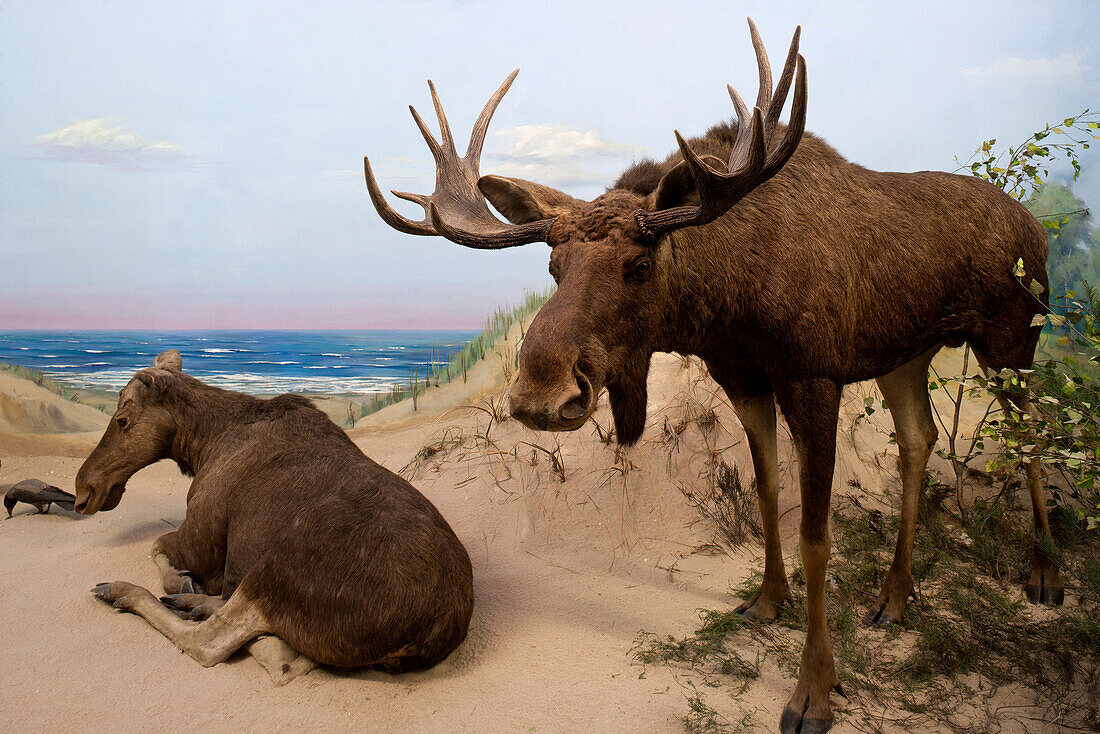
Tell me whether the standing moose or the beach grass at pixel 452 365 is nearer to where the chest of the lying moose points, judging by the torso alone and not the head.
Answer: the beach grass

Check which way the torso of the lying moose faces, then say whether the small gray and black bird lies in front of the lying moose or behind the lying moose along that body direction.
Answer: in front

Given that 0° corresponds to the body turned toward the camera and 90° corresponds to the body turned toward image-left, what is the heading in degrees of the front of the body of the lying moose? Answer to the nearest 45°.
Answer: approximately 135°

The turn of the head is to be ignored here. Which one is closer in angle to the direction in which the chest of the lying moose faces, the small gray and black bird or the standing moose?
the small gray and black bird

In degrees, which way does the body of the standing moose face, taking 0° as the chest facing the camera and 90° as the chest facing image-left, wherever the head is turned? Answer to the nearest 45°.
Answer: approximately 45°

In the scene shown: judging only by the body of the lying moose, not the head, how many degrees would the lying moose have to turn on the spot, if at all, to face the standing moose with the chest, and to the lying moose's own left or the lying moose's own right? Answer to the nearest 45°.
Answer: approximately 180°

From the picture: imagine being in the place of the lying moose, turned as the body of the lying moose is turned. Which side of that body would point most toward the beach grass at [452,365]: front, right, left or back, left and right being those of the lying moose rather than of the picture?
right

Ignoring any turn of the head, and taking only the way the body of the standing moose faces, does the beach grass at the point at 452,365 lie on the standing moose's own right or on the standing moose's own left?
on the standing moose's own right

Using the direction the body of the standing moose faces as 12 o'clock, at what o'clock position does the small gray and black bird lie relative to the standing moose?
The small gray and black bird is roughly at 2 o'clock from the standing moose.
